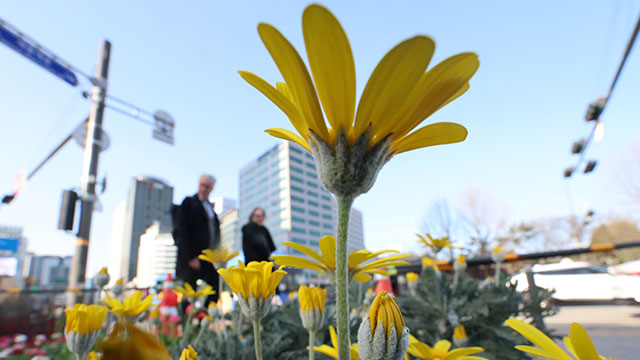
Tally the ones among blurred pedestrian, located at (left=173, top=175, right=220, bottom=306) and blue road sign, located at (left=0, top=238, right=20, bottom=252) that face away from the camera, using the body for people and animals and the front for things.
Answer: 0

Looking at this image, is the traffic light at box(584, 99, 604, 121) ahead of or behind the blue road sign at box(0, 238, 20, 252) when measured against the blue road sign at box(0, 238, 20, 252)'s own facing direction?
ahead

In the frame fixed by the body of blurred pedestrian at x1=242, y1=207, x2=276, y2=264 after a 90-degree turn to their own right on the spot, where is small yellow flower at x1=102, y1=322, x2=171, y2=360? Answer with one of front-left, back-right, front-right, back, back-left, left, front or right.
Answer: front-left

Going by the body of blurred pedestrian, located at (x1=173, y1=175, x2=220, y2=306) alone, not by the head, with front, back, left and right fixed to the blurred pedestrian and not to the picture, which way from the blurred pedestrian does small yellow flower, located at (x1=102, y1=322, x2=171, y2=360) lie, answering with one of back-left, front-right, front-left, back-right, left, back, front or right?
front-right

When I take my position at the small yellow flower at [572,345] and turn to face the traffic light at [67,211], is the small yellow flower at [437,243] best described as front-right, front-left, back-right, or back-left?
front-right

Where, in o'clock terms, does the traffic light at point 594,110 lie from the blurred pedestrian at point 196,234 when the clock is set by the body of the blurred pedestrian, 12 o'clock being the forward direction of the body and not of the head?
The traffic light is roughly at 10 o'clock from the blurred pedestrian.

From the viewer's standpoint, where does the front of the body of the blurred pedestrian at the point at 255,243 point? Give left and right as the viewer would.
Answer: facing the viewer and to the right of the viewer

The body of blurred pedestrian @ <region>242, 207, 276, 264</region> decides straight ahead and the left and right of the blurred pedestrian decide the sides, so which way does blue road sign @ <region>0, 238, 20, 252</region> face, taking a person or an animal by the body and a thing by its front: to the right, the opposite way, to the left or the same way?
the same way

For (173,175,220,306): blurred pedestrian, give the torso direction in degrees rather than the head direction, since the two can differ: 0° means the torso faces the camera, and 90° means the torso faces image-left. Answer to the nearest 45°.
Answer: approximately 315°

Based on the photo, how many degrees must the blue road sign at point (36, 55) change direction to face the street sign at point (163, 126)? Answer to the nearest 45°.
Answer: approximately 90° to its left

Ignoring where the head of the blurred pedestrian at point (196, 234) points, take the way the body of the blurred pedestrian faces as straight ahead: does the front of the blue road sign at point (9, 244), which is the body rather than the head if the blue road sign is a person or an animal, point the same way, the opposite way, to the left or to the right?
the same way
